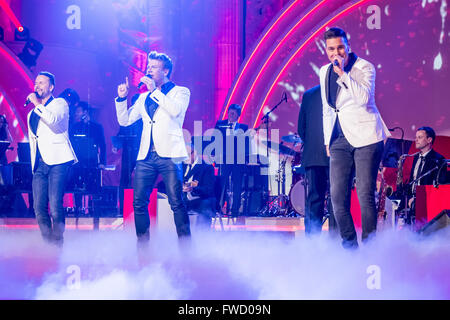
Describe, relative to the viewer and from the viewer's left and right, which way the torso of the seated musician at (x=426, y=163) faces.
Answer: facing the viewer and to the left of the viewer

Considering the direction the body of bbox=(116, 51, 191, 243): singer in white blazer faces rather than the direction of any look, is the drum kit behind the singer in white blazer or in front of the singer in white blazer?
behind

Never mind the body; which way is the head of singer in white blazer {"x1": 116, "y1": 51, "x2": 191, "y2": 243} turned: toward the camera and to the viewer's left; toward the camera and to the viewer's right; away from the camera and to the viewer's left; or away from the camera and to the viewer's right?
toward the camera and to the viewer's left

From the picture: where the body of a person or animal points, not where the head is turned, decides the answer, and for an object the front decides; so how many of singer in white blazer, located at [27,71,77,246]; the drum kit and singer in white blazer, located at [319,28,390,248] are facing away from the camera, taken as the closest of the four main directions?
0

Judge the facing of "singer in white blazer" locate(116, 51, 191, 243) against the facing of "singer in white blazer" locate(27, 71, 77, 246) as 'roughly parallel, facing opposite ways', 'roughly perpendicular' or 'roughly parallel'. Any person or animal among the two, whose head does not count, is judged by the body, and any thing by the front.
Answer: roughly parallel

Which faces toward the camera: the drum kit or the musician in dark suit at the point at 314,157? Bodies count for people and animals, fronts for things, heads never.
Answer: the drum kit

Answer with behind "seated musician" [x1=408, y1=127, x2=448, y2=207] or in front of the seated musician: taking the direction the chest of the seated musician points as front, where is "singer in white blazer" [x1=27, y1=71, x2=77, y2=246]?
in front

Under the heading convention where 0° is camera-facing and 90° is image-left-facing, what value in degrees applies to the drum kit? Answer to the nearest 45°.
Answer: approximately 0°

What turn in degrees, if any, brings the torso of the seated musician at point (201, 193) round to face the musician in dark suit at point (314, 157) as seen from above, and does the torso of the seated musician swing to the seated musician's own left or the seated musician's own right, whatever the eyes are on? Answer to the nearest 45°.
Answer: approximately 90° to the seated musician's own left

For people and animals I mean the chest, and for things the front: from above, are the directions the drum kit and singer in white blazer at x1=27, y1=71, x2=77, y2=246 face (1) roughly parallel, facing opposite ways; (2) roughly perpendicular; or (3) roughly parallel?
roughly parallel

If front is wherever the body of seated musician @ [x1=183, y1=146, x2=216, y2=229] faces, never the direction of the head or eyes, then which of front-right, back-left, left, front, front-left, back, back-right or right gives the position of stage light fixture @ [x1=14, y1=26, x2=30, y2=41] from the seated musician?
right

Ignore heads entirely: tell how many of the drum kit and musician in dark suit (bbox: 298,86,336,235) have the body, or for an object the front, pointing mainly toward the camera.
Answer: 1

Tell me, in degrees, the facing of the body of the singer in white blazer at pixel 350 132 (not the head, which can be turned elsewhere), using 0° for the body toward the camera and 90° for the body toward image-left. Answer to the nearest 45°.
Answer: approximately 45°

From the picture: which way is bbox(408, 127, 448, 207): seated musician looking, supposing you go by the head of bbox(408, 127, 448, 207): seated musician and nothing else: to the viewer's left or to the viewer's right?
to the viewer's left

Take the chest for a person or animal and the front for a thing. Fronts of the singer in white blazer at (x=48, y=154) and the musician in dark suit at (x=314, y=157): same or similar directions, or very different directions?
very different directions

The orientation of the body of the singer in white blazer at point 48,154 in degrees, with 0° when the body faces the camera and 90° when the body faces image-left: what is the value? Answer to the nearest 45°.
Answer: approximately 45°
